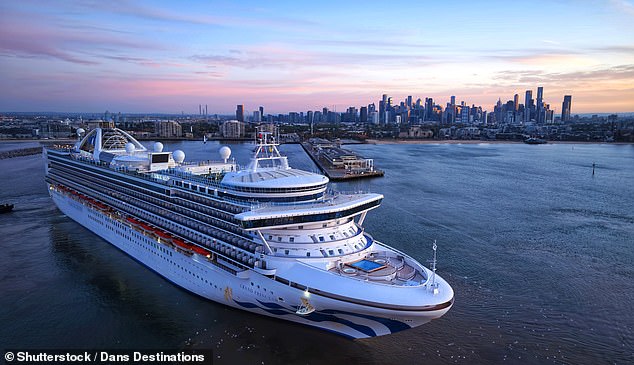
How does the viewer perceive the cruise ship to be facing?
facing the viewer and to the right of the viewer
